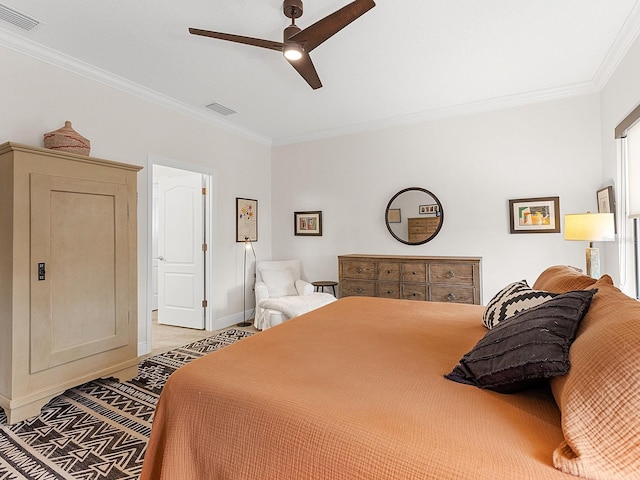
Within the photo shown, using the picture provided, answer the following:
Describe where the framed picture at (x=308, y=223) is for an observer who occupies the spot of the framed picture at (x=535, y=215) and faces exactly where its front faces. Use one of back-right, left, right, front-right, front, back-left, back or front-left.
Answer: right

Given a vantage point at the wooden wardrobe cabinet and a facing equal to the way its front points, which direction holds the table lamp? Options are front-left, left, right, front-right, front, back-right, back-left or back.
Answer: front

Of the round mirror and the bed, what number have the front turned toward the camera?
1

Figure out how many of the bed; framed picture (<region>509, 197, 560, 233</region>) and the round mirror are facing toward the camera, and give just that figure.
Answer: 2

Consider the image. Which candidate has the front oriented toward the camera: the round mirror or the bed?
the round mirror

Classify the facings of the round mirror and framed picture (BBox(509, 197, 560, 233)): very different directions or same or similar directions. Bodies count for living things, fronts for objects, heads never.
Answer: same or similar directions

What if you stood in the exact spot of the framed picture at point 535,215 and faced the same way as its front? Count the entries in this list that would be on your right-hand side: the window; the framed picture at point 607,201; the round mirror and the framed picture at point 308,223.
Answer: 2

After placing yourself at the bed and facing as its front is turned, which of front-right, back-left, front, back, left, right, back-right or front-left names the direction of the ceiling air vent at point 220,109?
front-right

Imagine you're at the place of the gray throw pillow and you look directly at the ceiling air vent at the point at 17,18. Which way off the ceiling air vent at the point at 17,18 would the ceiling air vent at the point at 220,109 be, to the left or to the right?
right

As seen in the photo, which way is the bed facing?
to the viewer's left

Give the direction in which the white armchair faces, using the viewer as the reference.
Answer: facing the viewer and to the right of the viewer

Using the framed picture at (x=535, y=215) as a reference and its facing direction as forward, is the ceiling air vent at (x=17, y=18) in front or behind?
in front

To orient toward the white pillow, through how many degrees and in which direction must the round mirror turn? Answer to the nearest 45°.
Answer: approximately 90° to its right

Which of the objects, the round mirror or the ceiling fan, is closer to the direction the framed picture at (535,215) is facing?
the ceiling fan

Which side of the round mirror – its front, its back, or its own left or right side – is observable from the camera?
front

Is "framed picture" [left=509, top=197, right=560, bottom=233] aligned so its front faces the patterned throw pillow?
yes
